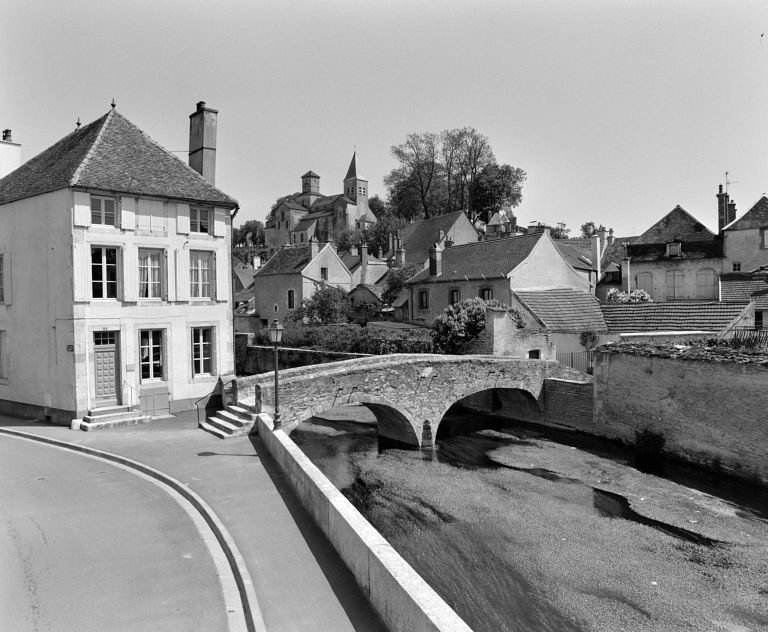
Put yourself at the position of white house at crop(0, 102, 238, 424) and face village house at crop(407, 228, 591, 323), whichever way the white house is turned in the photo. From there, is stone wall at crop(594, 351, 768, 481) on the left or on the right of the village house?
right

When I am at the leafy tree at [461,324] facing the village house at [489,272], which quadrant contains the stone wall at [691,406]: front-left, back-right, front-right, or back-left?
back-right

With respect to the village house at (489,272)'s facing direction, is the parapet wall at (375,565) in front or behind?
in front

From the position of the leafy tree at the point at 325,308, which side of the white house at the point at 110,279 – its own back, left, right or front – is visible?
left

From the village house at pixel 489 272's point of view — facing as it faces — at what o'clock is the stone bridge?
The stone bridge is roughly at 11 o'clock from the village house.

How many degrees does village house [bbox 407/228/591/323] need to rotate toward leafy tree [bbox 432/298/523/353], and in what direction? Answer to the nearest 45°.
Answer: approximately 45° to its left

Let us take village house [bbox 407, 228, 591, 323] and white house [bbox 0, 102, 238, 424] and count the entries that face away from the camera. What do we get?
0

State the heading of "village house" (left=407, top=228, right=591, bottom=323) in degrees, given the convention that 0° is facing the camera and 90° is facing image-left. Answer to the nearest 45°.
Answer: approximately 45°
